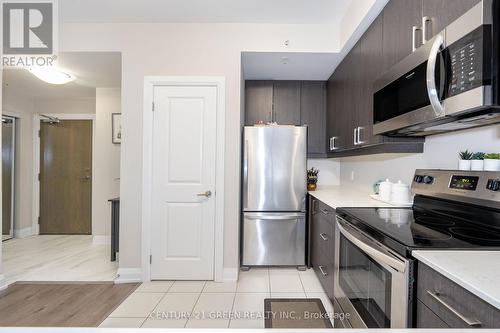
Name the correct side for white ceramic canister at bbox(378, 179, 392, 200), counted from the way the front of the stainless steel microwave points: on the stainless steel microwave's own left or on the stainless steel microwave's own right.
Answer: on the stainless steel microwave's own right

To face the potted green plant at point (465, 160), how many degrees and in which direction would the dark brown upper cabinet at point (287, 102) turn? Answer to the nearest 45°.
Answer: approximately 45° to its left

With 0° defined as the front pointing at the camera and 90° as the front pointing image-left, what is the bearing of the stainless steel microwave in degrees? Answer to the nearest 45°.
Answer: approximately 45°

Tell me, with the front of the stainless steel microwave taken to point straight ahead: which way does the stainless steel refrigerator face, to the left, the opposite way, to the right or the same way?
to the left

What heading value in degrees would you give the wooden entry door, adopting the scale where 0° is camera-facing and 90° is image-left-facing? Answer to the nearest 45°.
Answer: approximately 0°

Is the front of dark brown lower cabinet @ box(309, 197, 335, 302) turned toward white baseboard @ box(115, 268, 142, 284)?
yes

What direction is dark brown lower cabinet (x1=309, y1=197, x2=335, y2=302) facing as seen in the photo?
to the viewer's left
